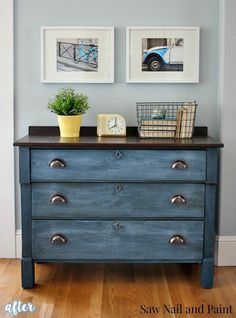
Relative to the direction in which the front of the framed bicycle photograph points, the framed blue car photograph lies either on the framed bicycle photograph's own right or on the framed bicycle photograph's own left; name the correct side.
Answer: on the framed bicycle photograph's own left

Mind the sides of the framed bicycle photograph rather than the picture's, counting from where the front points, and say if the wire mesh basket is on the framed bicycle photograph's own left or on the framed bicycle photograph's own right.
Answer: on the framed bicycle photograph's own left

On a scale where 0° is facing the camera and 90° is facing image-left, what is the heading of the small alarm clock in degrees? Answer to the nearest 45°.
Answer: approximately 0°

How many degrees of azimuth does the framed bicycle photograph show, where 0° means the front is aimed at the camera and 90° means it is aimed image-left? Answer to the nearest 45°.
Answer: approximately 0°

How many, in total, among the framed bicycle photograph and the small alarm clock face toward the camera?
2
